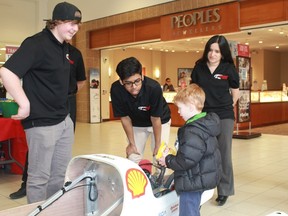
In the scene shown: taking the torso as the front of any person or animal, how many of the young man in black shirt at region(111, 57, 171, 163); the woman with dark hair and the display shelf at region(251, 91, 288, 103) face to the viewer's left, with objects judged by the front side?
0

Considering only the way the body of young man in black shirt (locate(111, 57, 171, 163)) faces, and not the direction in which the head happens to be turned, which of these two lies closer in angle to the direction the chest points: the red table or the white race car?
the white race car

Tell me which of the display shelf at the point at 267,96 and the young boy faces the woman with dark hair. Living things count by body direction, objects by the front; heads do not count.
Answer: the display shelf

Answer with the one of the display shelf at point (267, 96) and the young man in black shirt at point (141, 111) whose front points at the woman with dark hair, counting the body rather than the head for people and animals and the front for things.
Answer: the display shelf

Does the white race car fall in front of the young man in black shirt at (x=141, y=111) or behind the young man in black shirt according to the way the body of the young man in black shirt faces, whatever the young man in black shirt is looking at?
in front

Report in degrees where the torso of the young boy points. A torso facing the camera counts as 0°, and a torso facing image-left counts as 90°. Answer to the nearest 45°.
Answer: approximately 90°

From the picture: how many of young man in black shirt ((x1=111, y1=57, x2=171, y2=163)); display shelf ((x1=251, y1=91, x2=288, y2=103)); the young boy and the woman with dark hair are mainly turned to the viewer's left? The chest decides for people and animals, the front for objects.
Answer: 1

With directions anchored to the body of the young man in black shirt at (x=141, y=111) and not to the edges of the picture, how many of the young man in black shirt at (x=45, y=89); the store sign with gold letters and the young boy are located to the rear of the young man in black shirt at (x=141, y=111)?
1

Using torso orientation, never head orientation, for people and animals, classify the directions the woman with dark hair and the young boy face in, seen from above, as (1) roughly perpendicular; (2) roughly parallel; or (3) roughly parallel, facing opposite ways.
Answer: roughly perpendicular

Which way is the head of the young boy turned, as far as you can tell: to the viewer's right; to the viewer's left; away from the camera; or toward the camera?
to the viewer's left

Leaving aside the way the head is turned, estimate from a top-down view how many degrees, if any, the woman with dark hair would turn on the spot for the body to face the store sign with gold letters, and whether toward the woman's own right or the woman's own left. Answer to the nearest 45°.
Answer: approximately 180°

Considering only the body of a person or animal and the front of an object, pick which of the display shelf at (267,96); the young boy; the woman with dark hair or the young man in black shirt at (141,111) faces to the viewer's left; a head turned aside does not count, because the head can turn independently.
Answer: the young boy

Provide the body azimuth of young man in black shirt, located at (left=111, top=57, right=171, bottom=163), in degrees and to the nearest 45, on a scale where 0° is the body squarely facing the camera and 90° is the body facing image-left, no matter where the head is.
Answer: approximately 0°

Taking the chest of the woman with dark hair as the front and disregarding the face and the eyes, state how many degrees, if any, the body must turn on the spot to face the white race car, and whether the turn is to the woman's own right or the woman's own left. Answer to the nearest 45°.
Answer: approximately 45° to the woman's own right

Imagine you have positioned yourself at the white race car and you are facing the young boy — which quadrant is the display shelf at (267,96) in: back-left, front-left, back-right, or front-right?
front-left

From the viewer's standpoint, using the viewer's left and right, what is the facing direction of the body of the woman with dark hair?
facing the viewer
